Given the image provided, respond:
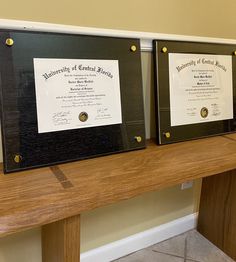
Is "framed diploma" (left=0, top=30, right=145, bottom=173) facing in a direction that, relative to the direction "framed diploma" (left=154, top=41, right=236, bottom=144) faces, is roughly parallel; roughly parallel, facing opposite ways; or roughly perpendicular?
roughly parallel

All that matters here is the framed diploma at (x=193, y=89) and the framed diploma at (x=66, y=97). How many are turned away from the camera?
0

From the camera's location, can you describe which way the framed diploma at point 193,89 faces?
facing the viewer and to the right of the viewer
